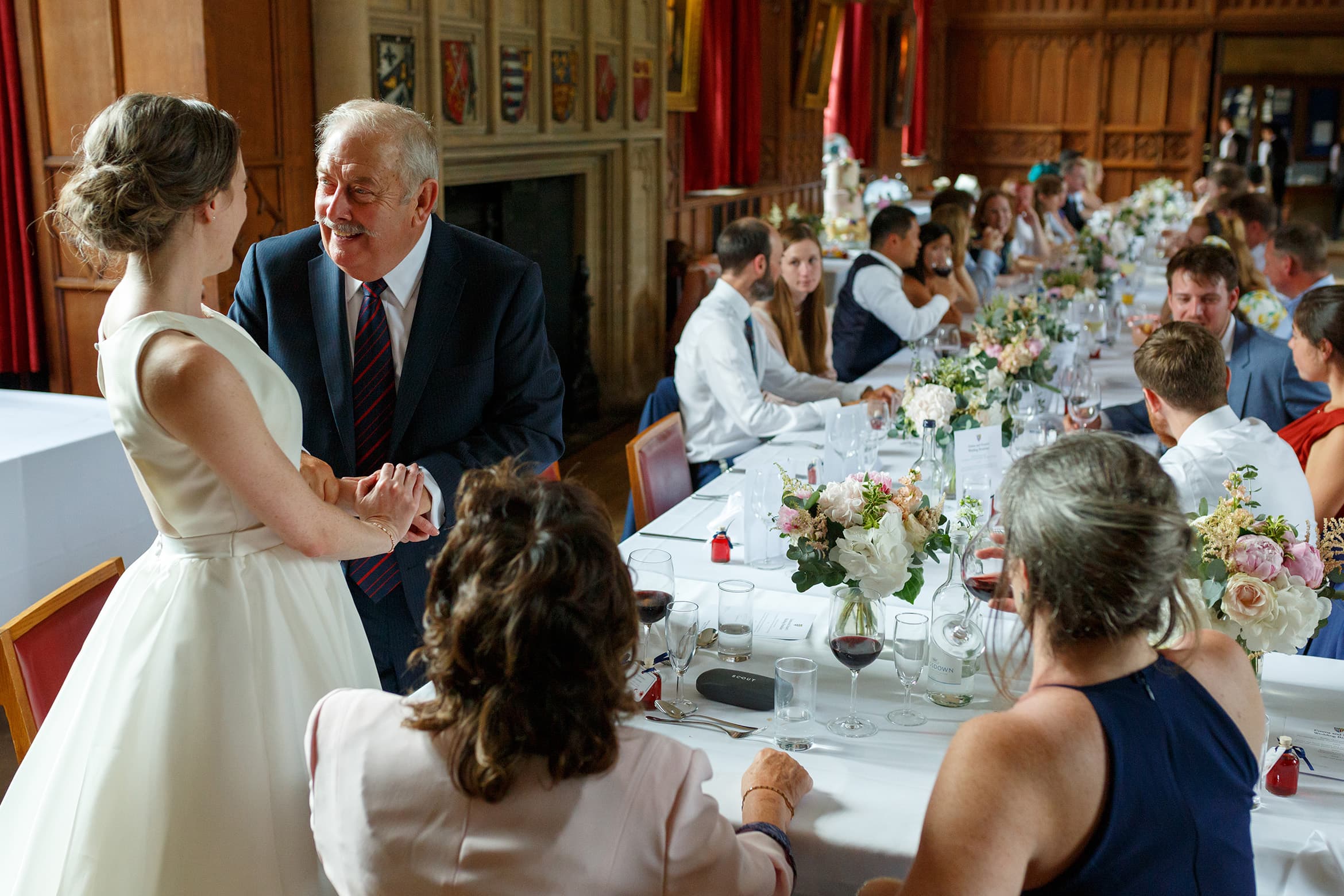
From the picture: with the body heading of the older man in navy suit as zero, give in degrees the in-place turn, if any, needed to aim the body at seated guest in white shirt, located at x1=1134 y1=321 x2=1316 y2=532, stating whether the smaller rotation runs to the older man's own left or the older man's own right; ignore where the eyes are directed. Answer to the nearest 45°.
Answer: approximately 135° to the older man's own left

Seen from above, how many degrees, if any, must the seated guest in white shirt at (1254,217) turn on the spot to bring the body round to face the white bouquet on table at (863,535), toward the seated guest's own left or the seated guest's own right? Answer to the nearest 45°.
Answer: approximately 90° to the seated guest's own left

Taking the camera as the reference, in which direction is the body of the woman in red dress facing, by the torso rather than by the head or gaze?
to the viewer's left

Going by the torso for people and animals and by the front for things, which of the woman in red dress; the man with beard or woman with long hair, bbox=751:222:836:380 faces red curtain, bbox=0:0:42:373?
the woman in red dress

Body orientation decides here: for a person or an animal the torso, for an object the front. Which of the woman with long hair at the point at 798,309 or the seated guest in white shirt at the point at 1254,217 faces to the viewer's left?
the seated guest in white shirt

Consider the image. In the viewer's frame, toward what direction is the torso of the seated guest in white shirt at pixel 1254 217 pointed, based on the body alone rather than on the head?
to the viewer's left

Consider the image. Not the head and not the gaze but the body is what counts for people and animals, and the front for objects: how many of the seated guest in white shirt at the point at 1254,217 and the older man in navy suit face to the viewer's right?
0

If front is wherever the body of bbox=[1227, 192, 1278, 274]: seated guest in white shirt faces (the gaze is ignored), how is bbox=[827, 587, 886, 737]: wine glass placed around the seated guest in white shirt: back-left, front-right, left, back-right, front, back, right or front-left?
left

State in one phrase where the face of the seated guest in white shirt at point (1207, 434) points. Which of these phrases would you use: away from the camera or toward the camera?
away from the camera

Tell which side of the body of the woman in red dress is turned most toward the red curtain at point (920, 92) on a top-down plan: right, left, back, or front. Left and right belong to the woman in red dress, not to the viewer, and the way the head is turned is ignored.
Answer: right

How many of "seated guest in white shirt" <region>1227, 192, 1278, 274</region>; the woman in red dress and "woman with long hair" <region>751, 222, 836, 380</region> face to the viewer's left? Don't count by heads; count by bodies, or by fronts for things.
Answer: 2

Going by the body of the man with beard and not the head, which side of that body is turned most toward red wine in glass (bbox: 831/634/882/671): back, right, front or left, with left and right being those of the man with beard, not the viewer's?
right

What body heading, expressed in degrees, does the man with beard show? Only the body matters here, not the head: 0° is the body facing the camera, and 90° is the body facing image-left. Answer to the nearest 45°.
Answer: approximately 270°

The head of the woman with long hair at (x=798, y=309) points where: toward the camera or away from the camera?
toward the camera
